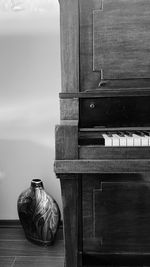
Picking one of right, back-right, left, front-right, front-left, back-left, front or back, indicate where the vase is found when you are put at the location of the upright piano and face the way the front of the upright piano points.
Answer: back-right

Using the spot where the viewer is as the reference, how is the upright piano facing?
facing the viewer
